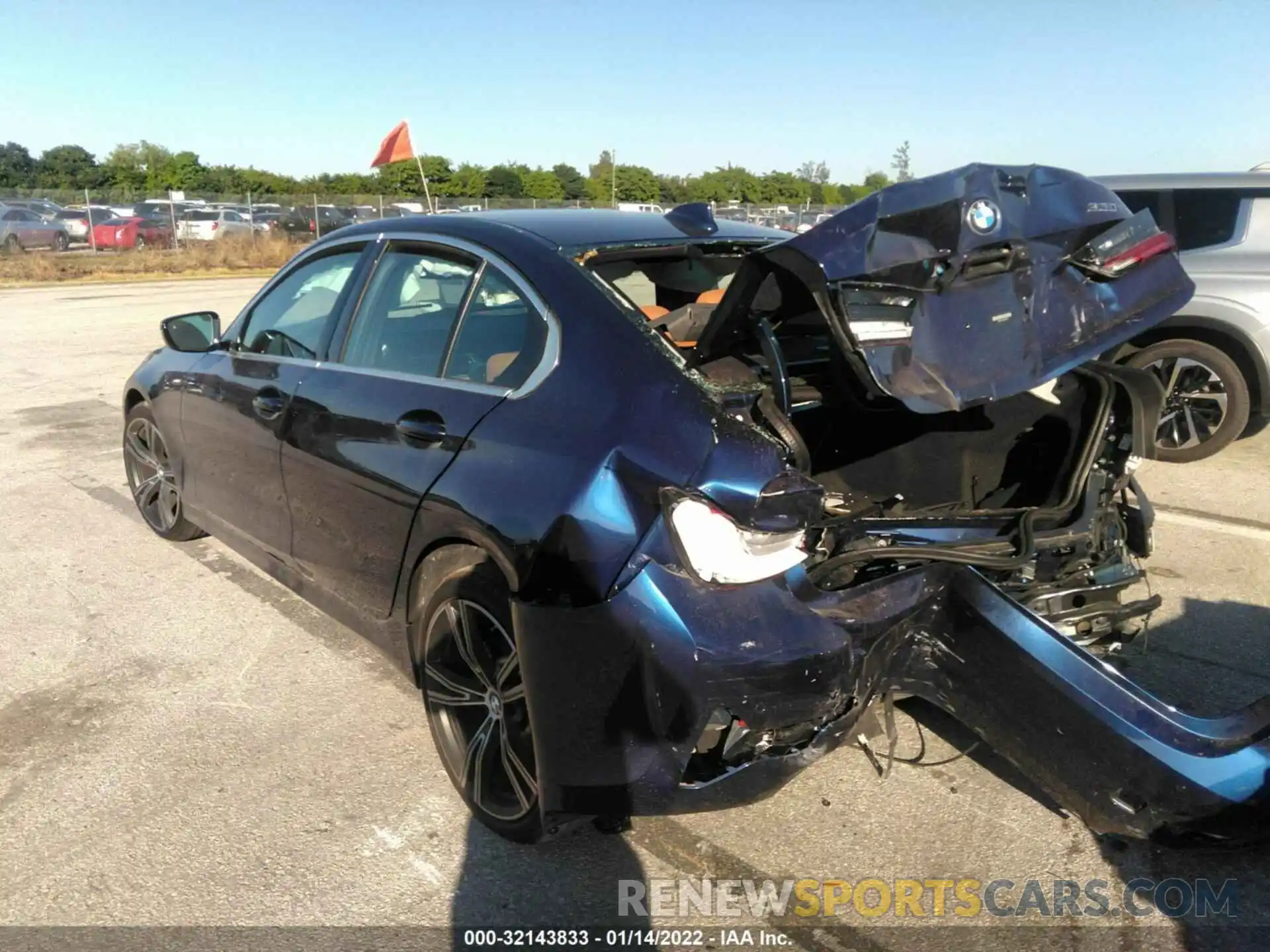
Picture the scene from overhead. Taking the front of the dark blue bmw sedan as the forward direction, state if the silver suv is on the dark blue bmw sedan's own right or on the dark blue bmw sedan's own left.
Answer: on the dark blue bmw sedan's own right

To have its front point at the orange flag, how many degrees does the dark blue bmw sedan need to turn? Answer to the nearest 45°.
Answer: approximately 45° to its right

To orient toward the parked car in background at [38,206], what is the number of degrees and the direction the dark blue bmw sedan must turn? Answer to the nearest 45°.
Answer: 0° — it already faces it

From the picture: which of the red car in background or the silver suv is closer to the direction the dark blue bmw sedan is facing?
the red car in background

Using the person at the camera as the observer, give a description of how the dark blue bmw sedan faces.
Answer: facing away from the viewer and to the left of the viewer

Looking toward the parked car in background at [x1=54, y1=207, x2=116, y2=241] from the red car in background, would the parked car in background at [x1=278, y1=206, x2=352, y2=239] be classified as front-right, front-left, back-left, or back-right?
back-right

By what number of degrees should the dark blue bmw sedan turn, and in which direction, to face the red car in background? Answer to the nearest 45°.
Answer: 0° — it already faces it
